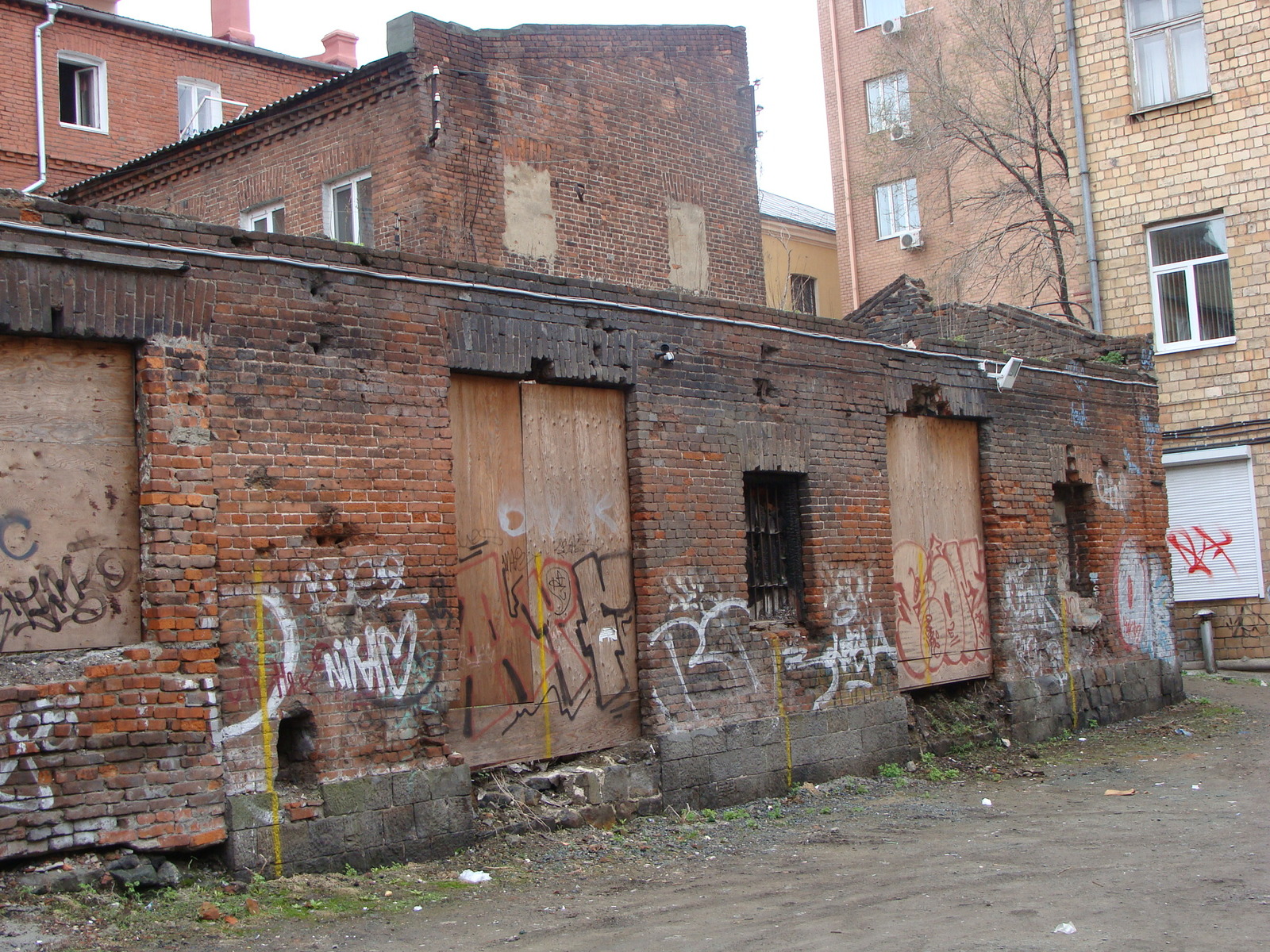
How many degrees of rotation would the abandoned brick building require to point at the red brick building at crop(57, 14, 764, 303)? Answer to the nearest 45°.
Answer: approximately 135° to its left

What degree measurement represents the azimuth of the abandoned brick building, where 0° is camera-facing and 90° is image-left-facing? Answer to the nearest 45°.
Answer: approximately 315°

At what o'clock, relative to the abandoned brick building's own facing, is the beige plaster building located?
The beige plaster building is roughly at 8 o'clock from the abandoned brick building.

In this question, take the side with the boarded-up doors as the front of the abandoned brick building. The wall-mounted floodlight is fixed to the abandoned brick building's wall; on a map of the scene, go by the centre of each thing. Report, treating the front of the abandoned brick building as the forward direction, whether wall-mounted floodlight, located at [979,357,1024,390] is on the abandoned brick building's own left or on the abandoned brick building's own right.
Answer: on the abandoned brick building's own left

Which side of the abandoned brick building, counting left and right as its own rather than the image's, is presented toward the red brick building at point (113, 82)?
back
